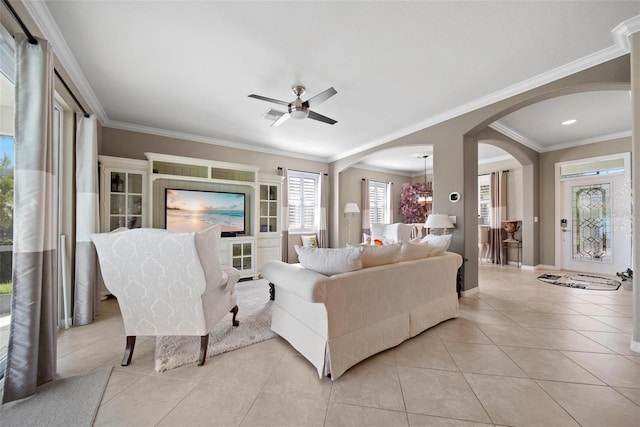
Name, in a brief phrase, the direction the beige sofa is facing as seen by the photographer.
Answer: facing away from the viewer and to the left of the viewer

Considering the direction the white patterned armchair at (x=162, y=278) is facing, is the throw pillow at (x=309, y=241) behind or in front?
in front

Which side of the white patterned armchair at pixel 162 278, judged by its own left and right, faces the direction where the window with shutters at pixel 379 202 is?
front

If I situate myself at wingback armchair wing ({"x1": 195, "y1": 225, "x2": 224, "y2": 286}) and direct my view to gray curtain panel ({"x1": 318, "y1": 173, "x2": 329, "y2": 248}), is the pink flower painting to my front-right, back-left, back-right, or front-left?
front-right

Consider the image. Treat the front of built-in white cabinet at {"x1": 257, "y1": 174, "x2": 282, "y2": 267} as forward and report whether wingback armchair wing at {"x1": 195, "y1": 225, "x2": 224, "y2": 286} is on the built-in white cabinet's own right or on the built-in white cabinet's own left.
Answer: on the built-in white cabinet's own right

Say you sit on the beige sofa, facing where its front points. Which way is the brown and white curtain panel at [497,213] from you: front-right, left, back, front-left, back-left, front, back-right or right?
right

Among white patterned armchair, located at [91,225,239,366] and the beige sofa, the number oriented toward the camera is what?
0

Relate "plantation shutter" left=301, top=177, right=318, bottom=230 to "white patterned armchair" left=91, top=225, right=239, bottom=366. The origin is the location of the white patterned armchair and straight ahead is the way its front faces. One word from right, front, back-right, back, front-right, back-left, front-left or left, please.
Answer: front

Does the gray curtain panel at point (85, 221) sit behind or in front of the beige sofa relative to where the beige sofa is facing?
in front

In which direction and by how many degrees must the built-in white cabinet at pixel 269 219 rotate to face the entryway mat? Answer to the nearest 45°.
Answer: approximately 45° to its left

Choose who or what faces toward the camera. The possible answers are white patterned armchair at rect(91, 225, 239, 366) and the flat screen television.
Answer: the flat screen television

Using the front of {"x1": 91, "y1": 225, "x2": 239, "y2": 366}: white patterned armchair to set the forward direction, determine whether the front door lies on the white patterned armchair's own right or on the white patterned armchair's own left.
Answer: on the white patterned armchair's own right

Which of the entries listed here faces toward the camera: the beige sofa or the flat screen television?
the flat screen television

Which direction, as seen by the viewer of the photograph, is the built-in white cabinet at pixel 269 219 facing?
facing the viewer and to the right of the viewer

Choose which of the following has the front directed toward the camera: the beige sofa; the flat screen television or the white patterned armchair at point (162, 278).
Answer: the flat screen television

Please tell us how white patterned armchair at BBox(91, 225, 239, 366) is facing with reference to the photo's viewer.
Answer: facing away from the viewer and to the right of the viewer

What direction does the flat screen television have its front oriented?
toward the camera

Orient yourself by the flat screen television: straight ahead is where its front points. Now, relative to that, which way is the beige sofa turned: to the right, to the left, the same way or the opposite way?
the opposite way
